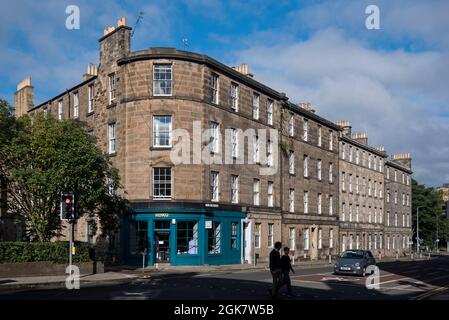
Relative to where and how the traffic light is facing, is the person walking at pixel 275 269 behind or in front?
in front

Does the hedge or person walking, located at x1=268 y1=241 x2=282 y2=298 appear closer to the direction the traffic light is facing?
the person walking

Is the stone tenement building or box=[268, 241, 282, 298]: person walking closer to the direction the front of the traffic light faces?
the person walking

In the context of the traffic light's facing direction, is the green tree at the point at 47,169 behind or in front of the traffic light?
behind

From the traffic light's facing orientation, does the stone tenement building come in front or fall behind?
behind

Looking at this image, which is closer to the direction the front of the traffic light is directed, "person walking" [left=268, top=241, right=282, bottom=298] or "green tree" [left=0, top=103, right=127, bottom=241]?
the person walking

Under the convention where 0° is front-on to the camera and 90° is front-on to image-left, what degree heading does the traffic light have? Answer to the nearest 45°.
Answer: approximately 0°
